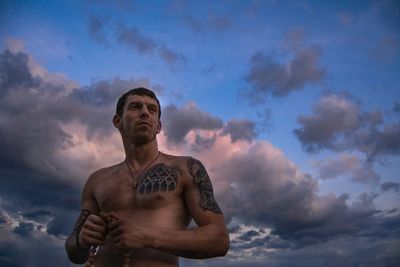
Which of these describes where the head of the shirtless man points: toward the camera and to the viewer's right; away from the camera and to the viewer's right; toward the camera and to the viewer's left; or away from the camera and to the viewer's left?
toward the camera and to the viewer's right

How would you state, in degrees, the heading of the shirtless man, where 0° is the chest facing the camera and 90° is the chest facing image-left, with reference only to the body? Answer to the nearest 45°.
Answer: approximately 0°
